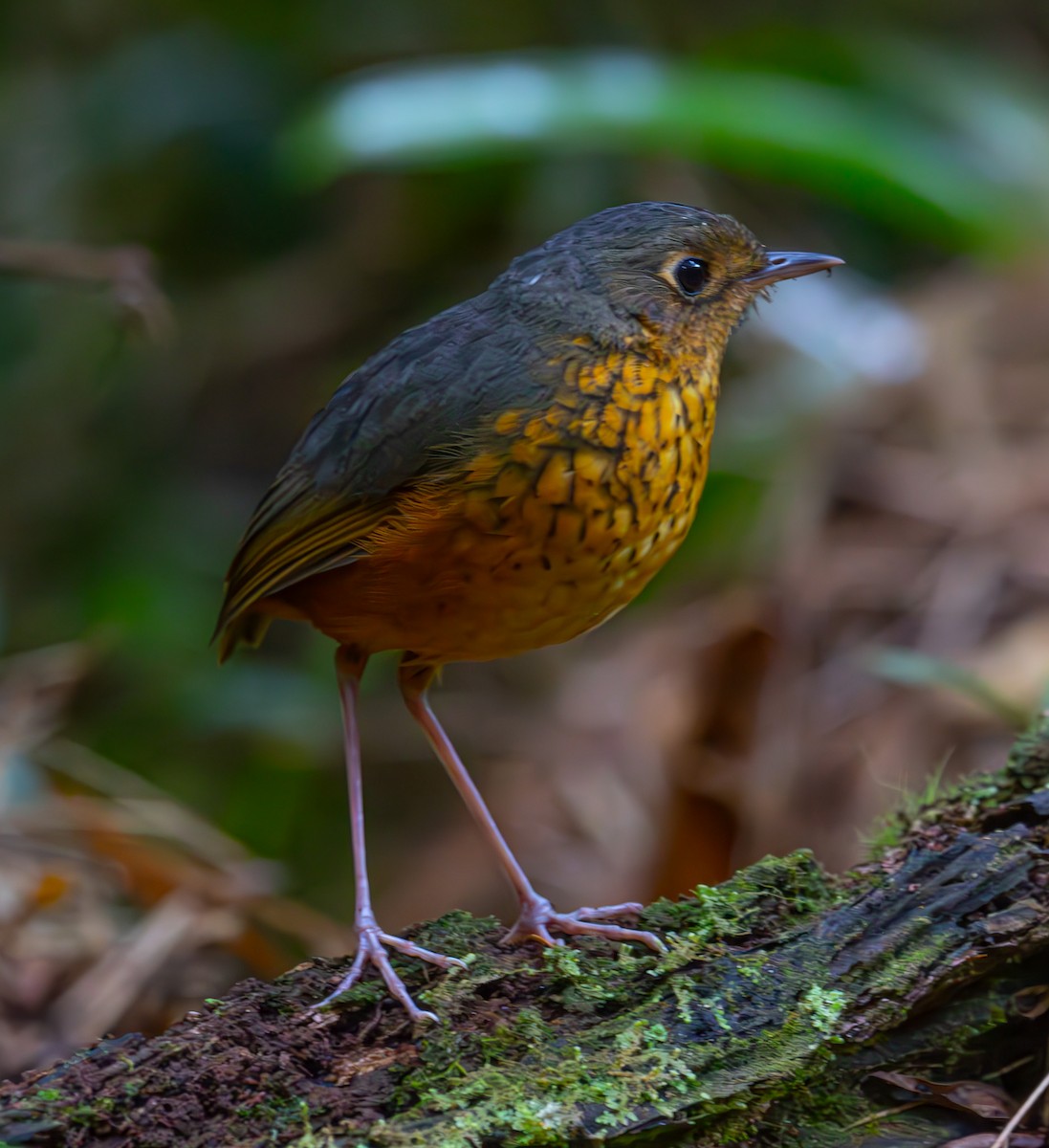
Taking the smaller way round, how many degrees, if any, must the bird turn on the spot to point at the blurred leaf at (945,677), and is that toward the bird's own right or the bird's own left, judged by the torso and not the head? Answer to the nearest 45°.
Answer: approximately 45° to the bird's own left

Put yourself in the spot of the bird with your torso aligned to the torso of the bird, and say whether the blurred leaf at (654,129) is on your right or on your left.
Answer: on your left

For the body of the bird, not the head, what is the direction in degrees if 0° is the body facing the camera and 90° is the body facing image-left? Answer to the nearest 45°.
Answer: approximately 270°
